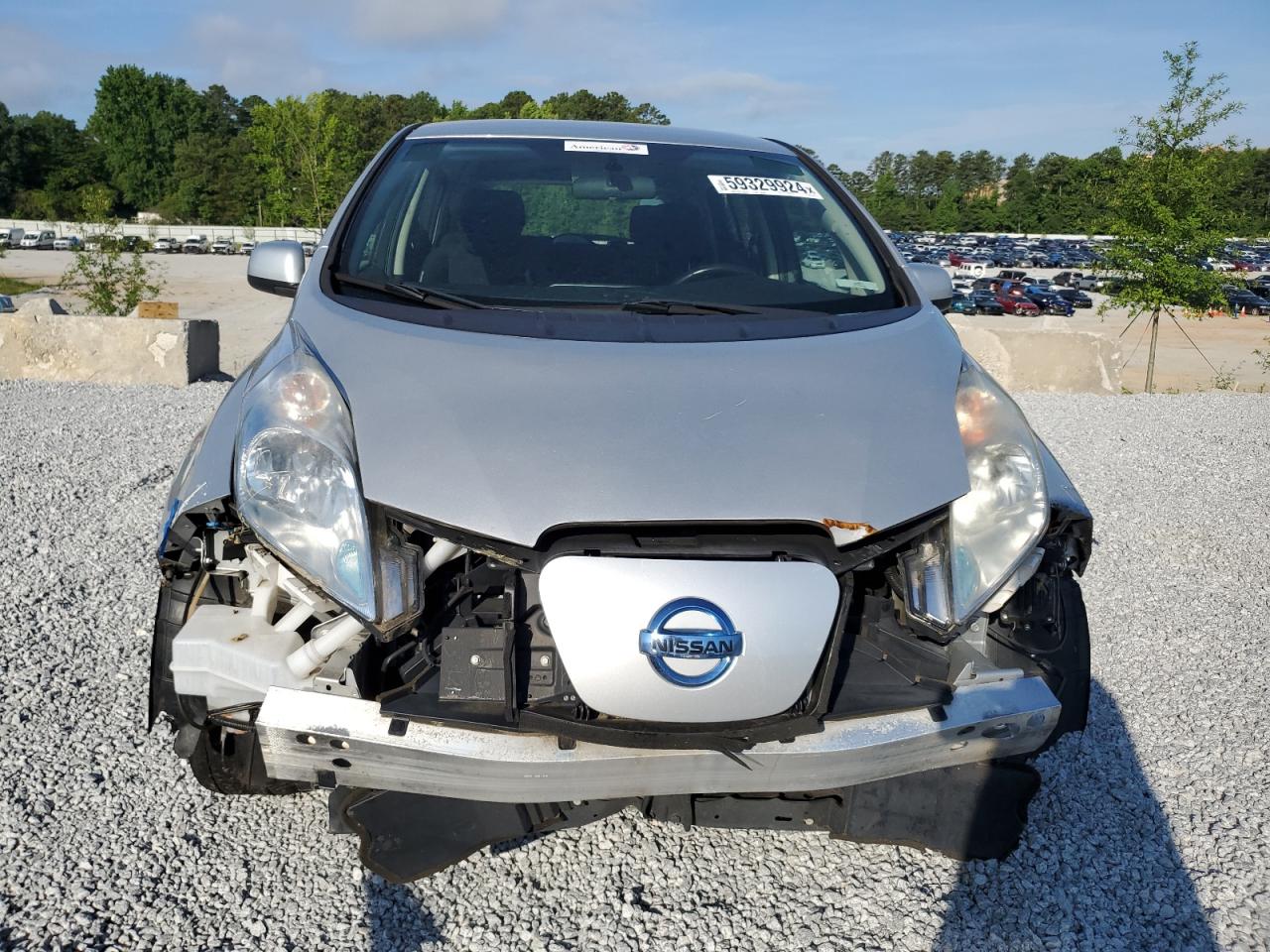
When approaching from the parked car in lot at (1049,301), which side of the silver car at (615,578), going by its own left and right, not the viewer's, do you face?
back

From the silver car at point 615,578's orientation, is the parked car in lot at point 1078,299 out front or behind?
behind

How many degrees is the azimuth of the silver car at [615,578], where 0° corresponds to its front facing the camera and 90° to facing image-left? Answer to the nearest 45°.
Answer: approximately 0°

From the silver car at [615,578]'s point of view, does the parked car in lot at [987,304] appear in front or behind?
behind

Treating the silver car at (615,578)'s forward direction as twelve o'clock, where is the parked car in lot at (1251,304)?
The parked car in lot is roughly at 7 o'clock from the silver car.

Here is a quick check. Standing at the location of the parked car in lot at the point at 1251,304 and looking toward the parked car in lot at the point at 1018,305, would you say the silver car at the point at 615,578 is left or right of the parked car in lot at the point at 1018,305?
left

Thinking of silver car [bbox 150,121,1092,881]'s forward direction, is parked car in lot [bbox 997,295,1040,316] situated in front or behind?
behind

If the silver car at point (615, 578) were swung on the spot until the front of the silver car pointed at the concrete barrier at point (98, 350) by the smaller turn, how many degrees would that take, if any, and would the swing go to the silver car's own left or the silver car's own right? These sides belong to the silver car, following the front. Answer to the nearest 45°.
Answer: approximately 135° to the silver car's own right

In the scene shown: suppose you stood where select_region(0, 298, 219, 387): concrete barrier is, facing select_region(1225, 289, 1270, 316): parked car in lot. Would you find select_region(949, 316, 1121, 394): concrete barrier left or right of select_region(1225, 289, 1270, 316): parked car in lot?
right

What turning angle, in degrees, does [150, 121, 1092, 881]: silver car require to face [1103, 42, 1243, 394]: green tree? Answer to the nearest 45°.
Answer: approximately 135° to its left
